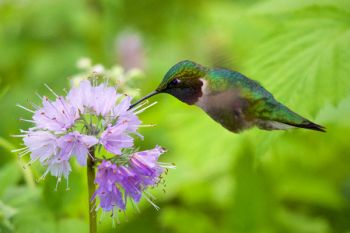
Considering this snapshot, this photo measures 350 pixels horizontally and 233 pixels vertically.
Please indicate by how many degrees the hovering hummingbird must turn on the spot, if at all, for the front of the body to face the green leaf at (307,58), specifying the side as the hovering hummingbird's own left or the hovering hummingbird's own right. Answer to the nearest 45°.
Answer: approximately 135° to the hovering hummingbird's own right

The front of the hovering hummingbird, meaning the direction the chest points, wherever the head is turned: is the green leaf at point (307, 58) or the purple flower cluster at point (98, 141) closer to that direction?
the purple flower cluster

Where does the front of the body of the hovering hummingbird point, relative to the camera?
to the viewer's left

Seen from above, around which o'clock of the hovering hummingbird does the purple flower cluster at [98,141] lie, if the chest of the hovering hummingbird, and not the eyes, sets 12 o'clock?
The purple flower cluster is roughly at 11 o'clock from the hovering hummingbird.
